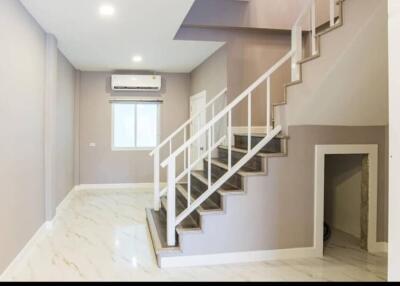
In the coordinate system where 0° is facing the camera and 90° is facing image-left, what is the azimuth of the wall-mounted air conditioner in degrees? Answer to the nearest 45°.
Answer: approximately 0°

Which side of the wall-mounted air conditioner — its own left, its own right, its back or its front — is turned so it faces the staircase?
front
